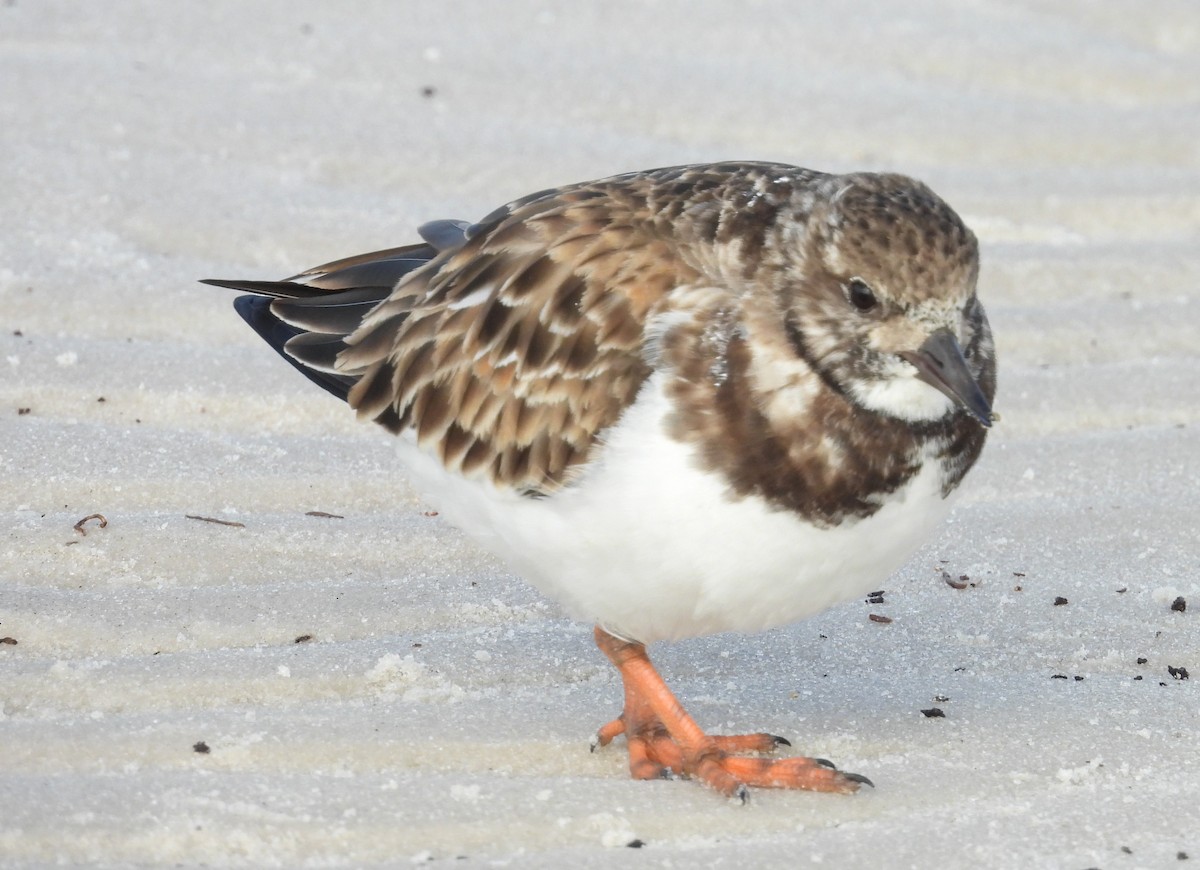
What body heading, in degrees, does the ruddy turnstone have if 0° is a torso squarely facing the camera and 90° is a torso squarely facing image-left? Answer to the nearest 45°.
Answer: approximately 315°

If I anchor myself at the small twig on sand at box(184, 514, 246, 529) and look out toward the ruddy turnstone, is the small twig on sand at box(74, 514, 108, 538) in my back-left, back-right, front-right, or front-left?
back-right

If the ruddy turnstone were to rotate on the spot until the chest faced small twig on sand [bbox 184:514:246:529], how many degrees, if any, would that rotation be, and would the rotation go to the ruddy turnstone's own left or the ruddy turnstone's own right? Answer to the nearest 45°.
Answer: approximately 180°

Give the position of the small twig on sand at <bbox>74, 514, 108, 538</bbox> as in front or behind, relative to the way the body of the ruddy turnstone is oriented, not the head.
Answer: behind
